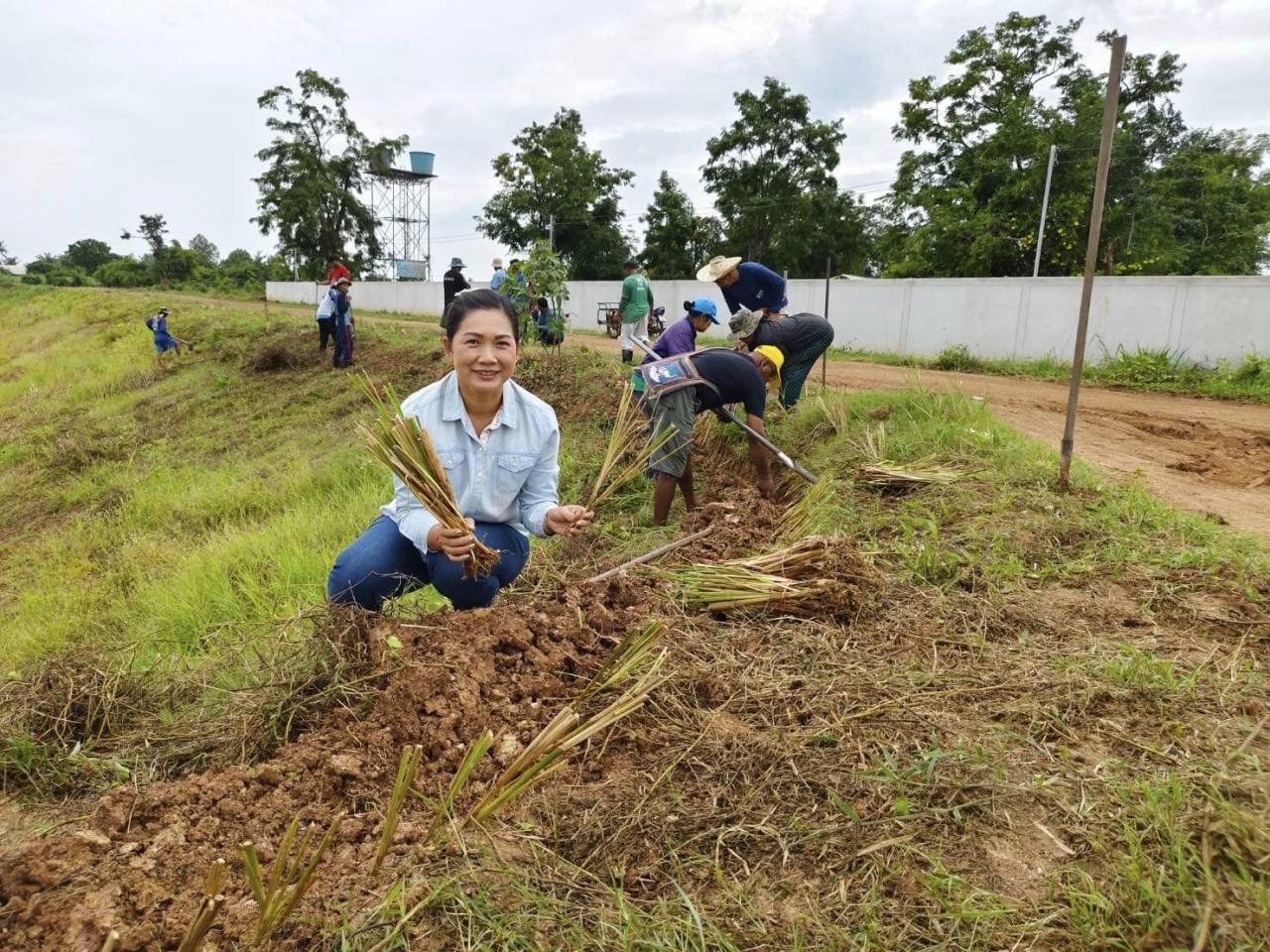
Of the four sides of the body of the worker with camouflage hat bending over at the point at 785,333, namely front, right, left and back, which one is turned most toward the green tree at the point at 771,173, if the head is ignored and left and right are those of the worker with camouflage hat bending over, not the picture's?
right

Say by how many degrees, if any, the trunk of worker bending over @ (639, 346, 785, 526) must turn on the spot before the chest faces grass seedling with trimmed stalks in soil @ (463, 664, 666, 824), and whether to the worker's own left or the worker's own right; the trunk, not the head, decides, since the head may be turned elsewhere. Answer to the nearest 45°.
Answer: approximately 90° to the worker's own right

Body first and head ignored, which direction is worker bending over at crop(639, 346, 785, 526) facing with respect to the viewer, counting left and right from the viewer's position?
facing to the right of the viewer

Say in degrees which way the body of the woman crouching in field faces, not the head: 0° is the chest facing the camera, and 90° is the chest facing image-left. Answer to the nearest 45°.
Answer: approximately 0°

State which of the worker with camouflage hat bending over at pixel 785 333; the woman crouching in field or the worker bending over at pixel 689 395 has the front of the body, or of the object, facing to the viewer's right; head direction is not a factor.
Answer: the worker bending over

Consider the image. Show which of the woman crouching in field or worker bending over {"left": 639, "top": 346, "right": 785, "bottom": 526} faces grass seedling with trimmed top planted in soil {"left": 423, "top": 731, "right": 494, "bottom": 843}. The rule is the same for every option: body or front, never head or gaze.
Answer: the woman crouching in field

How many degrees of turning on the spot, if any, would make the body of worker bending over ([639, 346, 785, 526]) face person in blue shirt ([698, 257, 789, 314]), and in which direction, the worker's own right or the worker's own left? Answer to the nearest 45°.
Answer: approximately 90° to the worker's own left

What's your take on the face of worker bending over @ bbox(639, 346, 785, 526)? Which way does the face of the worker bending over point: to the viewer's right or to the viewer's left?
to the viewer's right

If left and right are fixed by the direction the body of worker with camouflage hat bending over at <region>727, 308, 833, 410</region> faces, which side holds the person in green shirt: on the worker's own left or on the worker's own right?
on the worker's own right

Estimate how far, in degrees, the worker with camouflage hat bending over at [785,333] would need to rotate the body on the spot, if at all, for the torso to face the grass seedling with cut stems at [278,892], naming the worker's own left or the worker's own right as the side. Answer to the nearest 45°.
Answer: approximately 90° to the worker's own left

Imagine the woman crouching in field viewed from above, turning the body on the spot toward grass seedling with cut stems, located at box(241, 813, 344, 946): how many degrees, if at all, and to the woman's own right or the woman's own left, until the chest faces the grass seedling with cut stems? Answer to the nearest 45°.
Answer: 0° — they already face it

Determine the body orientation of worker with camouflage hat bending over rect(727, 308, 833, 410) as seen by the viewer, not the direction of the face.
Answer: to the viewer's left
